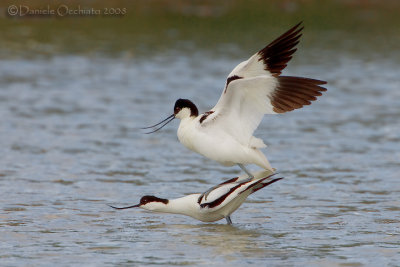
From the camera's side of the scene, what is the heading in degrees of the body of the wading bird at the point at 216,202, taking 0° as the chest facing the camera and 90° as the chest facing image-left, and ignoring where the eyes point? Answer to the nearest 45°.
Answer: approximately 90°

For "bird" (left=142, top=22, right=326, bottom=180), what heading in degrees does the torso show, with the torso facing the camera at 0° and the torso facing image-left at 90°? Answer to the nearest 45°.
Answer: approximately 90°
